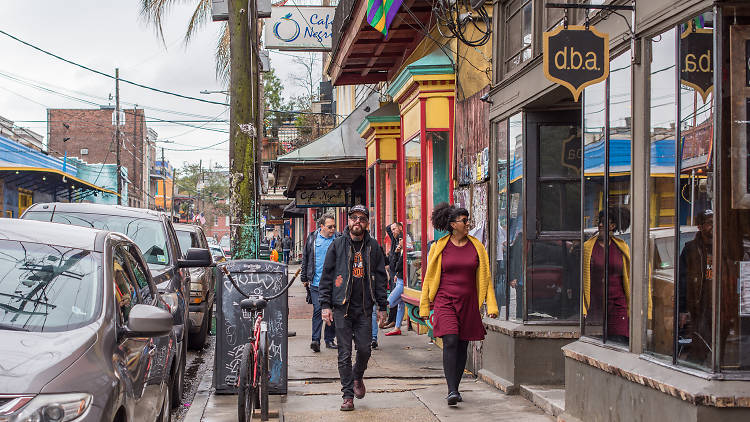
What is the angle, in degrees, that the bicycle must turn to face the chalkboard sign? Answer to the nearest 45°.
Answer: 0° — it already faces it

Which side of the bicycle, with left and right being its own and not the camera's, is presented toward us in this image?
back

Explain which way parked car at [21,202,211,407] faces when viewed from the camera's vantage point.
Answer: facing the viewer

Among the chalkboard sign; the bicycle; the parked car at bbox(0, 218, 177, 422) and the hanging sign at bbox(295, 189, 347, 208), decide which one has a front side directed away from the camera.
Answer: the bicycle

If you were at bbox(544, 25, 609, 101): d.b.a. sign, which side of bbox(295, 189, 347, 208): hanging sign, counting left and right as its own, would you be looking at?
front

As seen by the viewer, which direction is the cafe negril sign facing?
toward the camera

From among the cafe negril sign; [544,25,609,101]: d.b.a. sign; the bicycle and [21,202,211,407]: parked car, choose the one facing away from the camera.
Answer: the bicycle

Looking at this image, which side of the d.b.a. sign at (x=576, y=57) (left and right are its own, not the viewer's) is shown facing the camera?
front
